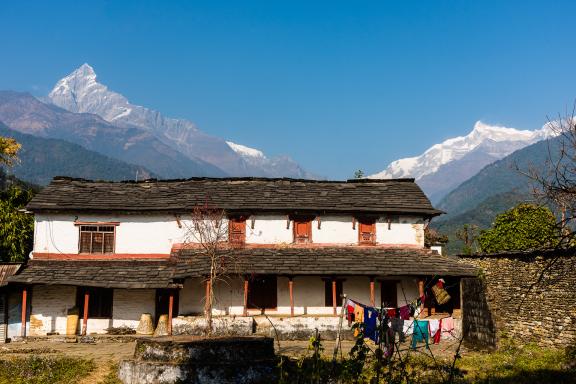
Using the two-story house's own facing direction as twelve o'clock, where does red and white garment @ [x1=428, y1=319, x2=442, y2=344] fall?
The red and white garment is roughly at 10 o'clock from the two-story house.

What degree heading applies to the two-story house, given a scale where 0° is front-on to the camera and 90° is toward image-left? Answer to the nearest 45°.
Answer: approximately 0°

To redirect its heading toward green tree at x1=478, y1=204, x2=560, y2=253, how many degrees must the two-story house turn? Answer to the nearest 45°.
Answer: approximately 90° to its left

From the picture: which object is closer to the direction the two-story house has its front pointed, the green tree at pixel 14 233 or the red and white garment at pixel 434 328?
the red and white garment

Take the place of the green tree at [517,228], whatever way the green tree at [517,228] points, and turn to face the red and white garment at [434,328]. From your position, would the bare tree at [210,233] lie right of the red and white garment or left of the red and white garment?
right

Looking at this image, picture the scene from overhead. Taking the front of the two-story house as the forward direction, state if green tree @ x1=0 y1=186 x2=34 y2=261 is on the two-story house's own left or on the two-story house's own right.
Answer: on the two-story house's own right
